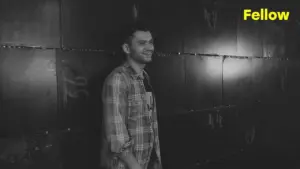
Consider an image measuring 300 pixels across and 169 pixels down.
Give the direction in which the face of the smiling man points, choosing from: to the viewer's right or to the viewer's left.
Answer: to the viewer's right
